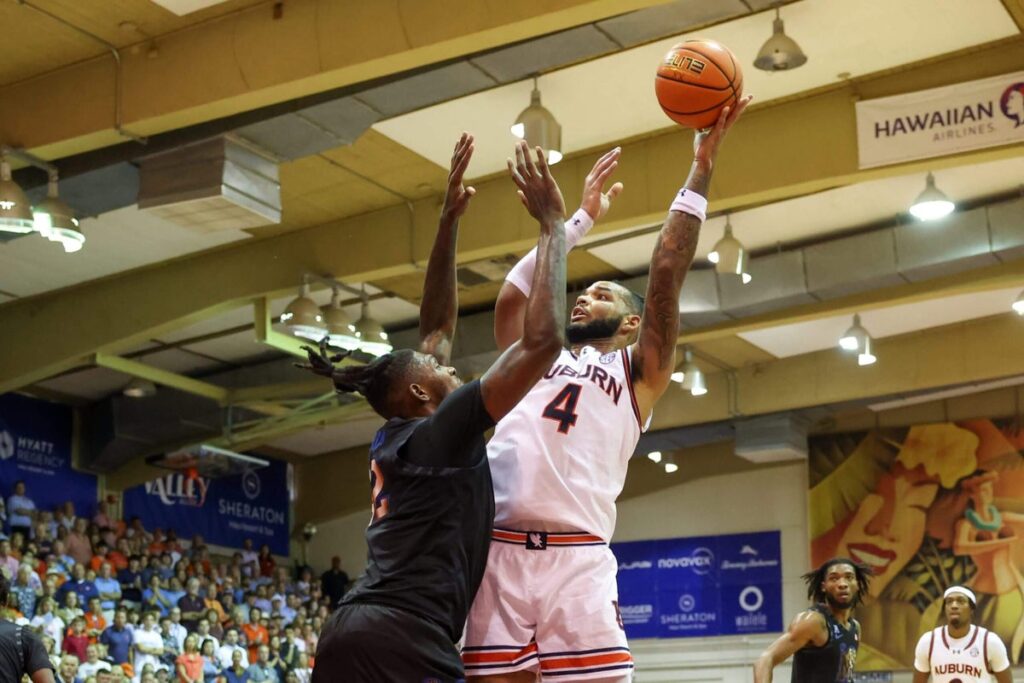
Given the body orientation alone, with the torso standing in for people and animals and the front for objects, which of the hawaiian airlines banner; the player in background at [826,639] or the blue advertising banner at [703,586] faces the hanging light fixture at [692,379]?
the blue advertising banner

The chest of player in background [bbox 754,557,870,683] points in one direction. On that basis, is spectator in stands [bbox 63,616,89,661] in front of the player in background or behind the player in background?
behind

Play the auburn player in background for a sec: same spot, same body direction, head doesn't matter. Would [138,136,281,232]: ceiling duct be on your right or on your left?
on your right

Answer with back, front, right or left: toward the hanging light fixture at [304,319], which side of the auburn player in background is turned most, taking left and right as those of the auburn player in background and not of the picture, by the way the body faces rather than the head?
right

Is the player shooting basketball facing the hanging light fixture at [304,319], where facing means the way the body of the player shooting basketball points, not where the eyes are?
no

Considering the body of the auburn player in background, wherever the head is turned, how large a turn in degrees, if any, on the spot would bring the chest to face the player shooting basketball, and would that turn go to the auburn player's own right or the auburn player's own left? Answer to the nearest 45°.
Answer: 0° — they already face them

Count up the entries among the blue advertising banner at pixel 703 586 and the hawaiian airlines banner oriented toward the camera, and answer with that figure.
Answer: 2

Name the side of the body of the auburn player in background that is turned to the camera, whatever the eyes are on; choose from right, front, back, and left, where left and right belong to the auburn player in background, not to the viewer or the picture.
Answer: front

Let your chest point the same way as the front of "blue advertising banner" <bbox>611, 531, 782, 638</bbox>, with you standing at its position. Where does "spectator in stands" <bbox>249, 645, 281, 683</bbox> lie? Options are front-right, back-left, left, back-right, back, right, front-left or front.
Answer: front-right

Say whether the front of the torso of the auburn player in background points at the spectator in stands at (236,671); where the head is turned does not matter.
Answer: no

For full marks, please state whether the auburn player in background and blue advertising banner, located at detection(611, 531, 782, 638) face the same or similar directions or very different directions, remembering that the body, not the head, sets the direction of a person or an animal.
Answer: same or similar directions

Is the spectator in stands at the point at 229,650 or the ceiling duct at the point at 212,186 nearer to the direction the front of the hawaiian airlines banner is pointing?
the ceiling duct

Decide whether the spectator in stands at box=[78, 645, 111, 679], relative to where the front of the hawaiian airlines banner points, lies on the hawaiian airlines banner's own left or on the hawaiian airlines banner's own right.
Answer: on the hawaiian airlines banner's own right

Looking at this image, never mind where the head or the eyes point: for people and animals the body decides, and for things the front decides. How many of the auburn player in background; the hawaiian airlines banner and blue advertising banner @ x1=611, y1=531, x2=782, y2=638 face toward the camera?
3
